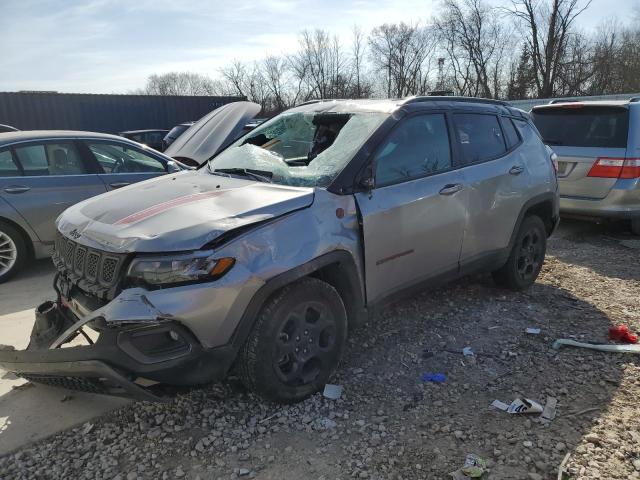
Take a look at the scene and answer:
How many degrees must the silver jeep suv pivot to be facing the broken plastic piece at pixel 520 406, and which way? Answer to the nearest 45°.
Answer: approximately 135° to its left

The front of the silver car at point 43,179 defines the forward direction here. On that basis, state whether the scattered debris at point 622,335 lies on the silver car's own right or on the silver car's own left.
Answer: on the silver car's own right

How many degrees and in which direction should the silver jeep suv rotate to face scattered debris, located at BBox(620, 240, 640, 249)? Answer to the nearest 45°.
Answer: approximately 180°

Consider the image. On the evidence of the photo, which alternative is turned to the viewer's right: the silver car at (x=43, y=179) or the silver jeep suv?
the silver car

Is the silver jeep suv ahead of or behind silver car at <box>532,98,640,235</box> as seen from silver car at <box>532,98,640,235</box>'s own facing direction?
behind

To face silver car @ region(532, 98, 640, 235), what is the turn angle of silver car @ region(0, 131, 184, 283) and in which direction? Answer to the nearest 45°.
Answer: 0° — it already faces it

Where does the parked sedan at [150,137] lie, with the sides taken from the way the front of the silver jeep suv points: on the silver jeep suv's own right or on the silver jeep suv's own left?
on the silver jeep suv's own right

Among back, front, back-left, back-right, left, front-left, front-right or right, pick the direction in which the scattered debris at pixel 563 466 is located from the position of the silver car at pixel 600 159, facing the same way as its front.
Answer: back-right

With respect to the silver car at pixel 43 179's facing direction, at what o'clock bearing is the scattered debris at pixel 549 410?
The scattered debris is roughly at 2 o'clock from the silver car.

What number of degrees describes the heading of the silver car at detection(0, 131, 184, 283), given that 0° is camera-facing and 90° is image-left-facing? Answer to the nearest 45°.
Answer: approximately 270°

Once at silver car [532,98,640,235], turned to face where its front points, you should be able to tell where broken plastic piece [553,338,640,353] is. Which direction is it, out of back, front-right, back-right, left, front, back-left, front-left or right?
back-right

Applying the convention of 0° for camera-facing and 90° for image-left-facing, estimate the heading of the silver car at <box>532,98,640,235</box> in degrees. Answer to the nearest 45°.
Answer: approximately 225°

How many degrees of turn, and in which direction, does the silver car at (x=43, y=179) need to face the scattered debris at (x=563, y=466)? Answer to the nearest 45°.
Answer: approximately 45° to its right
